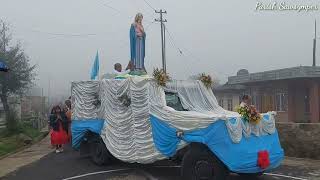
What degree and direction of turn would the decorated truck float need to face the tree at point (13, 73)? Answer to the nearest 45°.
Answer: approximately 180°

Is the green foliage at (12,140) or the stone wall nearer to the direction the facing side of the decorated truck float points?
the stone wall

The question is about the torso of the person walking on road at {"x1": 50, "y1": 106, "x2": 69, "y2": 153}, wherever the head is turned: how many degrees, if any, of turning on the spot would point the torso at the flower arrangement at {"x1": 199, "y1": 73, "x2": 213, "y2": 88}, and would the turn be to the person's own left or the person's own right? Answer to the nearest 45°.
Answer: approximately 45° to the person's own left

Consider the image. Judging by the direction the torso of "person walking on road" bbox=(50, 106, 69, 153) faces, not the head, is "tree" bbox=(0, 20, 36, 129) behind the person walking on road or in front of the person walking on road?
behind

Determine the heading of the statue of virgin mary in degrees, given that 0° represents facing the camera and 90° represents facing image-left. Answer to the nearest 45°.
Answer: approximately 315°

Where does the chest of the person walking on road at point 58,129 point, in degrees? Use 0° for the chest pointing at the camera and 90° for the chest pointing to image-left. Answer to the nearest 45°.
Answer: approximately 0°
